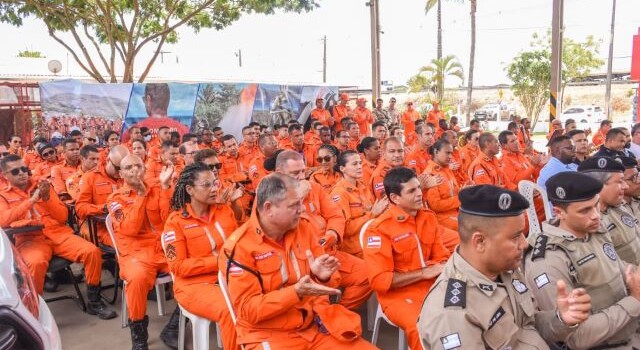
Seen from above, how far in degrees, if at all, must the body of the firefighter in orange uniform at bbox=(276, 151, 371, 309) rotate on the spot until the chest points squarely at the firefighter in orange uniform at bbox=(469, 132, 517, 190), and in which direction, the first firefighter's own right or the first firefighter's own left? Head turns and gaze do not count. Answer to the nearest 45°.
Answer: approximately 90° to the first firefighter's own left

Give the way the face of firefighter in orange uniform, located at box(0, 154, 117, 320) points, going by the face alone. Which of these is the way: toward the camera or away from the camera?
toward the camera

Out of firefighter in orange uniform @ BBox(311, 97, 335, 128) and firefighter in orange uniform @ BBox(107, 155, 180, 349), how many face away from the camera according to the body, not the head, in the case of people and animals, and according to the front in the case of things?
0

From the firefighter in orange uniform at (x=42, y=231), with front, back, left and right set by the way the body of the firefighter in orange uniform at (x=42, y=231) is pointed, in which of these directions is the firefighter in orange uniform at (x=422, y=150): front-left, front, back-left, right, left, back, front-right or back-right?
front-left

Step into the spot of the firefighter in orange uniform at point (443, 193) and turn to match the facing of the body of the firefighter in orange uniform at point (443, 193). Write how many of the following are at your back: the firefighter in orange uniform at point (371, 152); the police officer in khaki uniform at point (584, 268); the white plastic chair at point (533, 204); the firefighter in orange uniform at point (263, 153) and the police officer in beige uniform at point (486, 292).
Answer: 2

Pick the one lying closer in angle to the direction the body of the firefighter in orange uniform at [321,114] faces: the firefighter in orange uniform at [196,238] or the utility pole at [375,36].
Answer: the firefighter in orange uniform

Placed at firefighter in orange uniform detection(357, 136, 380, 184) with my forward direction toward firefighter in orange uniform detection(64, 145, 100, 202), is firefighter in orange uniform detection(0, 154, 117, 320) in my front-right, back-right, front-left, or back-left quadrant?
front-left

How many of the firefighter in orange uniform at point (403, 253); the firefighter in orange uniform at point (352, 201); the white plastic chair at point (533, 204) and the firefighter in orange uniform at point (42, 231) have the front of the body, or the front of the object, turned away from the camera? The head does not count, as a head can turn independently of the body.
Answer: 0

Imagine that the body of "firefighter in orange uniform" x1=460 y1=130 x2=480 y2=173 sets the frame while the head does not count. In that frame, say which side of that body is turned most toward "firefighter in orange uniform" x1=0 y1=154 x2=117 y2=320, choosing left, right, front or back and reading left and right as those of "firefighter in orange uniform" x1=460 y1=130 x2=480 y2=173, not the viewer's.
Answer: right

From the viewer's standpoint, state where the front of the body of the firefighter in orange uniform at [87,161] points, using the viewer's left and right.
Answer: facing the viewer and to the right of the viewer
